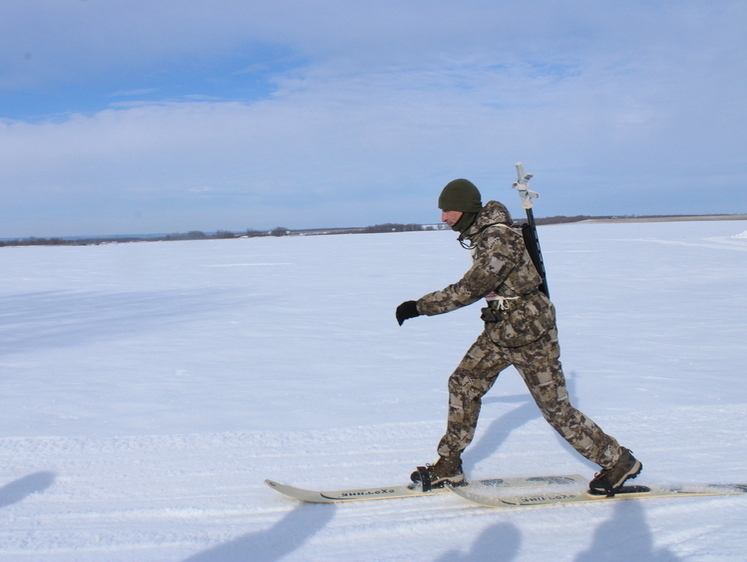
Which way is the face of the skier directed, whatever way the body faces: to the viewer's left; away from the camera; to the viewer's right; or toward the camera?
to the viewer's left

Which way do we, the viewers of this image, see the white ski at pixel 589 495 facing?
facing to the left of the viewer

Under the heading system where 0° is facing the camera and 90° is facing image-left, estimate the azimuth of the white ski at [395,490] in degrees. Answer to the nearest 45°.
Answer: approximately 90°

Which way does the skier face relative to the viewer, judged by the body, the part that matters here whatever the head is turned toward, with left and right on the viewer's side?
facing to the left of the viewer

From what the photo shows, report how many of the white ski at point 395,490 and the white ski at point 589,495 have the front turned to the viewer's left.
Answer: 2
